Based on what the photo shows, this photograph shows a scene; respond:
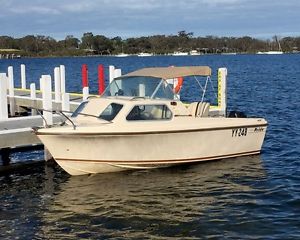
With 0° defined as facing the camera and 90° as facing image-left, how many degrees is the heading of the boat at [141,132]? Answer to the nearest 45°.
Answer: approximately 45°

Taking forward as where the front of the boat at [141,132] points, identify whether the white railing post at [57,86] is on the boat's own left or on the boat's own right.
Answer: on the boat's own right

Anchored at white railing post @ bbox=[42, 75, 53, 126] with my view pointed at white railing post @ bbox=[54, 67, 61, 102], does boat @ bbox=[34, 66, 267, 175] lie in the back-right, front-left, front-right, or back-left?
back-right

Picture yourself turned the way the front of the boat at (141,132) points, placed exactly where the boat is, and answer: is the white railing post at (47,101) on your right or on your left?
on your right
